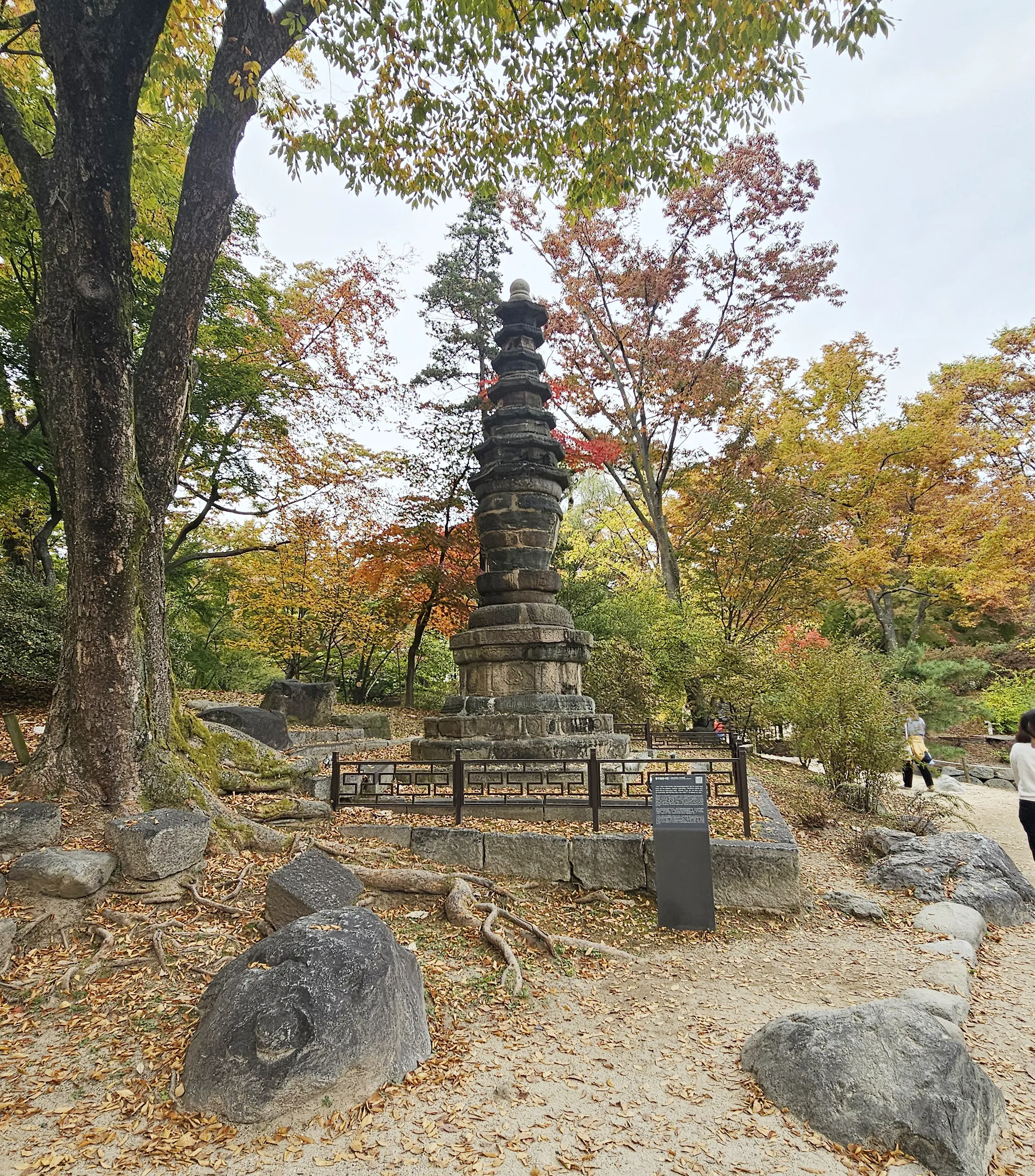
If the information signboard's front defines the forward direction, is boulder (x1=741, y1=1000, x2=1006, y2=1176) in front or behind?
in front

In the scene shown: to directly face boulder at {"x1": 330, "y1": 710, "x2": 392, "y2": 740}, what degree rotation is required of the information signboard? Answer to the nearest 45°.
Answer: approximately 135° to its right

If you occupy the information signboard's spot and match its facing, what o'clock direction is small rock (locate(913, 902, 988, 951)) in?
The small rock is roughly at 8 o'clock from the information signboard.

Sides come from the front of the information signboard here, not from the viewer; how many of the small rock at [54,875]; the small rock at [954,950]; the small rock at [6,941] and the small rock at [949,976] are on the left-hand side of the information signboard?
2

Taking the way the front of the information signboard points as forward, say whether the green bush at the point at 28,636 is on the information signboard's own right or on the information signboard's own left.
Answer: on the information signboard's own right

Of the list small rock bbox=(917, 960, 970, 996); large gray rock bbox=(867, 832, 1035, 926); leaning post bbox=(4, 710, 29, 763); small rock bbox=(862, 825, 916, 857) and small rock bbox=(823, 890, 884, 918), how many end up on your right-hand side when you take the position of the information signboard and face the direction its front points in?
1

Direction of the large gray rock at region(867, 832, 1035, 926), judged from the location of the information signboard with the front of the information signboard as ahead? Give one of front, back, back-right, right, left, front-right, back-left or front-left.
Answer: back-left

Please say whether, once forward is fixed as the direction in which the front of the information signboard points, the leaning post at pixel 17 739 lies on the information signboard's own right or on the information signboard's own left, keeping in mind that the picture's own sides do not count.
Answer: on the information signboard's own right

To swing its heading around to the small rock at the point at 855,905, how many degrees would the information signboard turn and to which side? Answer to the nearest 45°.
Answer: approximately 135° to its left

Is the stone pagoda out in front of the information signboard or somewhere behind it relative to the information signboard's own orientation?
behind

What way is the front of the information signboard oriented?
toward the camera

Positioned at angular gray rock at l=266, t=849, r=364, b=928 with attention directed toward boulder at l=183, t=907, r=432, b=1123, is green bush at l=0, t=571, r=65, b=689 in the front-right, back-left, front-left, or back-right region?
back-right
